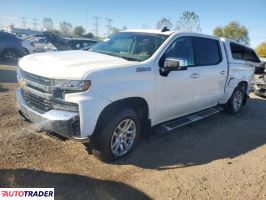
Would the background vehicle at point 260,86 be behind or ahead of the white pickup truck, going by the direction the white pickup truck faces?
behind

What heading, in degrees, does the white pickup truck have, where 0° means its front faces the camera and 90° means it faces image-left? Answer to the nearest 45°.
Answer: approximately 45°

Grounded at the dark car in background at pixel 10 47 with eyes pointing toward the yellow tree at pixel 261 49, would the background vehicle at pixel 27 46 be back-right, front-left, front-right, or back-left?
front-left

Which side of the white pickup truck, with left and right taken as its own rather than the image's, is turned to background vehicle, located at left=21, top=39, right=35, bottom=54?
right

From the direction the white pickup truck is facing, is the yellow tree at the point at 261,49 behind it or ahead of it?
behind

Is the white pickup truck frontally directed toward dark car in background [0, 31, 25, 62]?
no

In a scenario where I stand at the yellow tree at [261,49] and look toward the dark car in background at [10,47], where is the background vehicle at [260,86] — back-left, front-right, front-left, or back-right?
front-left

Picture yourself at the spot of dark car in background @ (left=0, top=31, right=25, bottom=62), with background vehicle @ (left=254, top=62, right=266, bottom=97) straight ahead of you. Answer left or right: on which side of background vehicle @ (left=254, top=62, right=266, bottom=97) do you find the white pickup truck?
right

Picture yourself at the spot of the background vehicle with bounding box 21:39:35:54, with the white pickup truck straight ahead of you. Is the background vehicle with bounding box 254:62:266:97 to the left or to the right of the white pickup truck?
left
